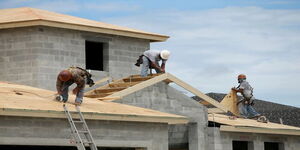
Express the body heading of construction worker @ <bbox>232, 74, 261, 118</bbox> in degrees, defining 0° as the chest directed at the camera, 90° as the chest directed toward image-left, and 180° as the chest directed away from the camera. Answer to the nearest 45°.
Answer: approximately 90°

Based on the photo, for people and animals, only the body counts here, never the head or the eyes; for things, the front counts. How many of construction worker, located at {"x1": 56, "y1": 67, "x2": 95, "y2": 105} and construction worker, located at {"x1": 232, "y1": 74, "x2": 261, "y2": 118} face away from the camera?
0

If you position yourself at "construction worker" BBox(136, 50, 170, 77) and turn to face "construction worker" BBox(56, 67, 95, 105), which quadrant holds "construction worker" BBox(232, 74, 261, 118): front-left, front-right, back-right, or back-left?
back-left

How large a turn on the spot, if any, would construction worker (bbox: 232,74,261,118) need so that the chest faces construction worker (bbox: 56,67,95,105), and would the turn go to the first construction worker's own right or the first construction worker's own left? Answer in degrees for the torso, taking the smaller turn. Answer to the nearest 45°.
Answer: approximately 45° to the first construction worker's own left
